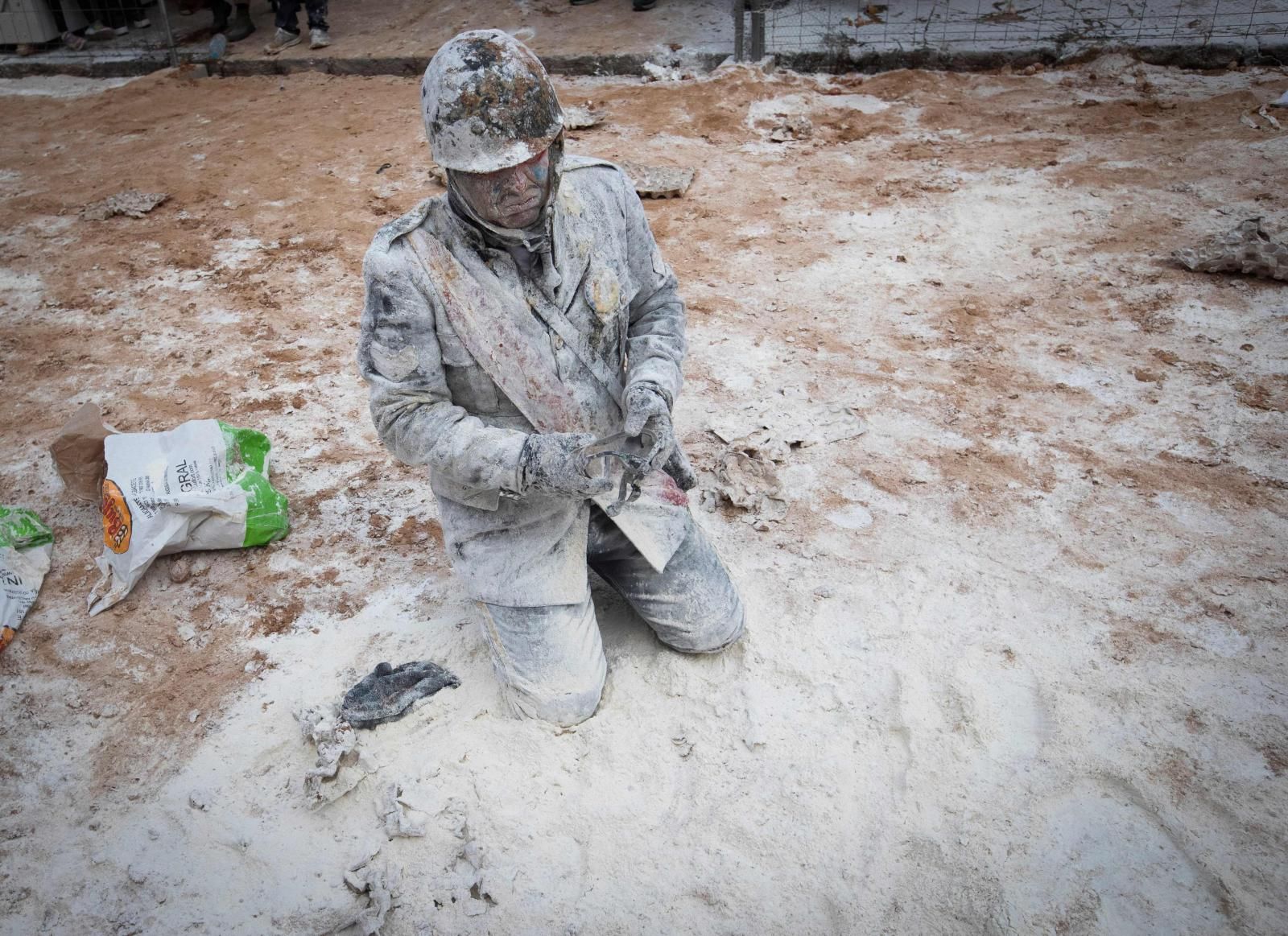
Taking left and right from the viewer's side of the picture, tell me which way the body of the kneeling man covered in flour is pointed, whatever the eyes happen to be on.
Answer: facing the viewer and to the right of the viewer

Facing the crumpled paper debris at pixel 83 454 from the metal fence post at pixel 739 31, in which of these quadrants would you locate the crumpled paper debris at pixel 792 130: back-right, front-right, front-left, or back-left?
front-left

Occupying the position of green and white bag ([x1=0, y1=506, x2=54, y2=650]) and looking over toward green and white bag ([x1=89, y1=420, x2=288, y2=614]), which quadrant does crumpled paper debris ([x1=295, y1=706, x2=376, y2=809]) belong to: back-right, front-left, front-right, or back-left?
front-right

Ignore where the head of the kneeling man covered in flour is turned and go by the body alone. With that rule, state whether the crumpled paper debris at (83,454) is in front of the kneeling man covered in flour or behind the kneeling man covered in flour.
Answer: behind

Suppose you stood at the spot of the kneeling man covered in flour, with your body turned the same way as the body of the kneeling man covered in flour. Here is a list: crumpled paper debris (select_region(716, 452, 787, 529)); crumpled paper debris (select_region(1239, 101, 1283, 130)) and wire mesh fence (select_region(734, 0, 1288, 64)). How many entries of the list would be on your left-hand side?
3

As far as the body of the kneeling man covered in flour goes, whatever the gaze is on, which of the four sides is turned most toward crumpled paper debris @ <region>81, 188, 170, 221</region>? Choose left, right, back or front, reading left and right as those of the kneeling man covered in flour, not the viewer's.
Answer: back

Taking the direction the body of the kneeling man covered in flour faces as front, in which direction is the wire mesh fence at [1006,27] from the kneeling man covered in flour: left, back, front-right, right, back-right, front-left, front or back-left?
left

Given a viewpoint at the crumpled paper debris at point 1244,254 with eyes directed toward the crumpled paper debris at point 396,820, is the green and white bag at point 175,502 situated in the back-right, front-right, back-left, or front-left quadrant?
front-right

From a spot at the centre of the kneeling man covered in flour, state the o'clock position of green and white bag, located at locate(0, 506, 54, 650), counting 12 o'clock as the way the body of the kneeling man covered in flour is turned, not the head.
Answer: The green and white bag is roughly at 5 o'clock from the kneeling man covered in flour.
